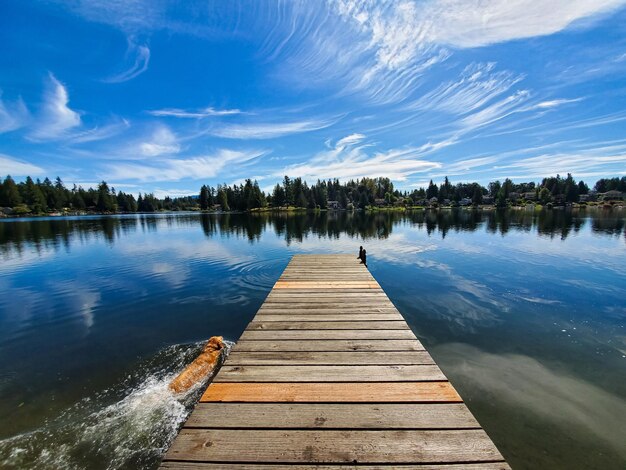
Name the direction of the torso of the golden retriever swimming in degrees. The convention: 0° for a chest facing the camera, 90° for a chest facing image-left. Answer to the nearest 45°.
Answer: approximately 225°
